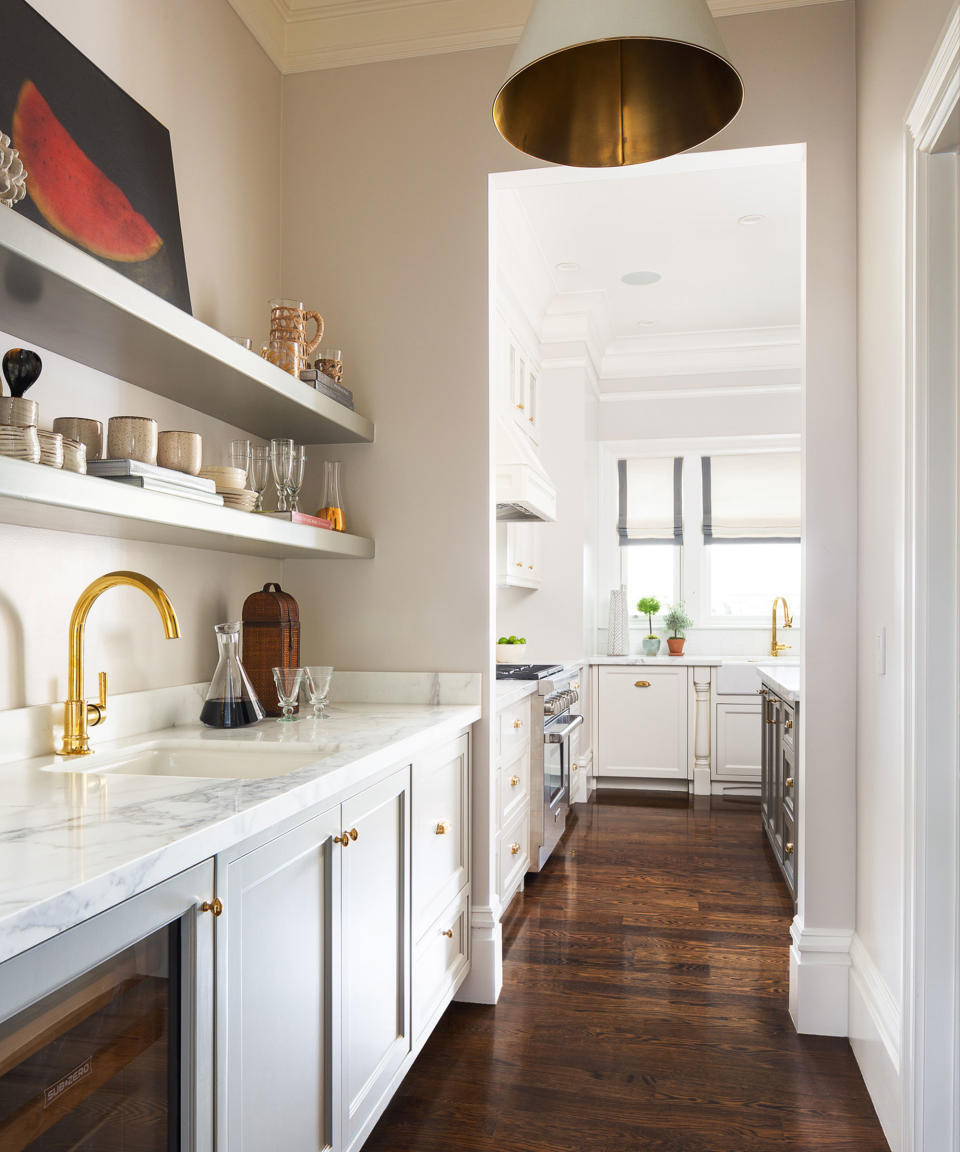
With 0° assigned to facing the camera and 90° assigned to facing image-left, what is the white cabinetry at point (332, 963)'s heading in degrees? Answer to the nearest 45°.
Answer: approximately 315°

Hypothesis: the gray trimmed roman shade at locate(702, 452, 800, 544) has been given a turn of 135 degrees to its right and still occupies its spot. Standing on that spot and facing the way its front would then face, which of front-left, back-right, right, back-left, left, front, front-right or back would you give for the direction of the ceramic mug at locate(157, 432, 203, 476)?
back-left

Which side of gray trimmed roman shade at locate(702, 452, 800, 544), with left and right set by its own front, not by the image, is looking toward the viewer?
front

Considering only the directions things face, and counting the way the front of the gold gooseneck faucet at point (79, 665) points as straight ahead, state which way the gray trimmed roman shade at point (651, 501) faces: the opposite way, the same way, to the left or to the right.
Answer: to the right

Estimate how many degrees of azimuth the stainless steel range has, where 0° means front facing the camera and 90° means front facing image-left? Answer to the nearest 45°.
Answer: approximately 270°

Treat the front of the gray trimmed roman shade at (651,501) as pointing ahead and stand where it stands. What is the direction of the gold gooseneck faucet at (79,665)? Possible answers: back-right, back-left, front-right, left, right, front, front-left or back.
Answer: front

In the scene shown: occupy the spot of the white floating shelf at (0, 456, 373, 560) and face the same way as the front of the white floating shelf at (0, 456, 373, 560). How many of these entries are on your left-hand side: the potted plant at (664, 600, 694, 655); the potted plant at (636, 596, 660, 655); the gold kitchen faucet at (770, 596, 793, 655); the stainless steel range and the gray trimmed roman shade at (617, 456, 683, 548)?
5

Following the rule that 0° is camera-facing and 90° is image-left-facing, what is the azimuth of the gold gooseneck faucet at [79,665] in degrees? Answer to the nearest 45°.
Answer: approximately 315°

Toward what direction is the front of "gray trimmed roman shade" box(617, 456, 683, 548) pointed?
toward the camera

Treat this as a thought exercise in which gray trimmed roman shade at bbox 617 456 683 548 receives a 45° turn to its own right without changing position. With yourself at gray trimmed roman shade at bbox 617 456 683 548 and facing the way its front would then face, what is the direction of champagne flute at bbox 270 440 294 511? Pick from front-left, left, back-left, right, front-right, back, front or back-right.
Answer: front-left

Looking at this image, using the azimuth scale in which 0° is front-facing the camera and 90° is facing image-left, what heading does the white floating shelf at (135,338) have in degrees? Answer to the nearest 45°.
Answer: approximately 315°

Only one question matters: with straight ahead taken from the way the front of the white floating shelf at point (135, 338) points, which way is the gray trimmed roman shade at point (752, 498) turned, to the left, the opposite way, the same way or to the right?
to the right
